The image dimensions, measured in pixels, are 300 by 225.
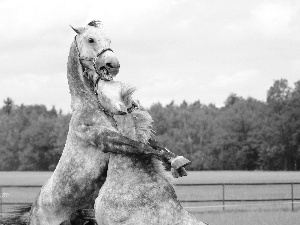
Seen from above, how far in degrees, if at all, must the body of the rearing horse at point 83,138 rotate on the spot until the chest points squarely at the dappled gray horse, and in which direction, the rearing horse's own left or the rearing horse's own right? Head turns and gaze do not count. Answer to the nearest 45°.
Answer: approximately 45° to the rearing horse's own right

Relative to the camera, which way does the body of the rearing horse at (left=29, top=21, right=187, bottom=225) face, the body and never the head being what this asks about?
to the viewer's right

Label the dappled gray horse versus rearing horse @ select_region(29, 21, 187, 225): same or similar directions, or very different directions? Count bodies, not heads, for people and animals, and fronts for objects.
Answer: very different directions

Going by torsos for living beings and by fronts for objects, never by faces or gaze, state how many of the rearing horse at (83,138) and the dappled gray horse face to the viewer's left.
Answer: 1

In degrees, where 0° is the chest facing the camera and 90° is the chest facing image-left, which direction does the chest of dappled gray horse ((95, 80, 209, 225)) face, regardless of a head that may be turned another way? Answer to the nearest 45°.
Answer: approximately 90°
